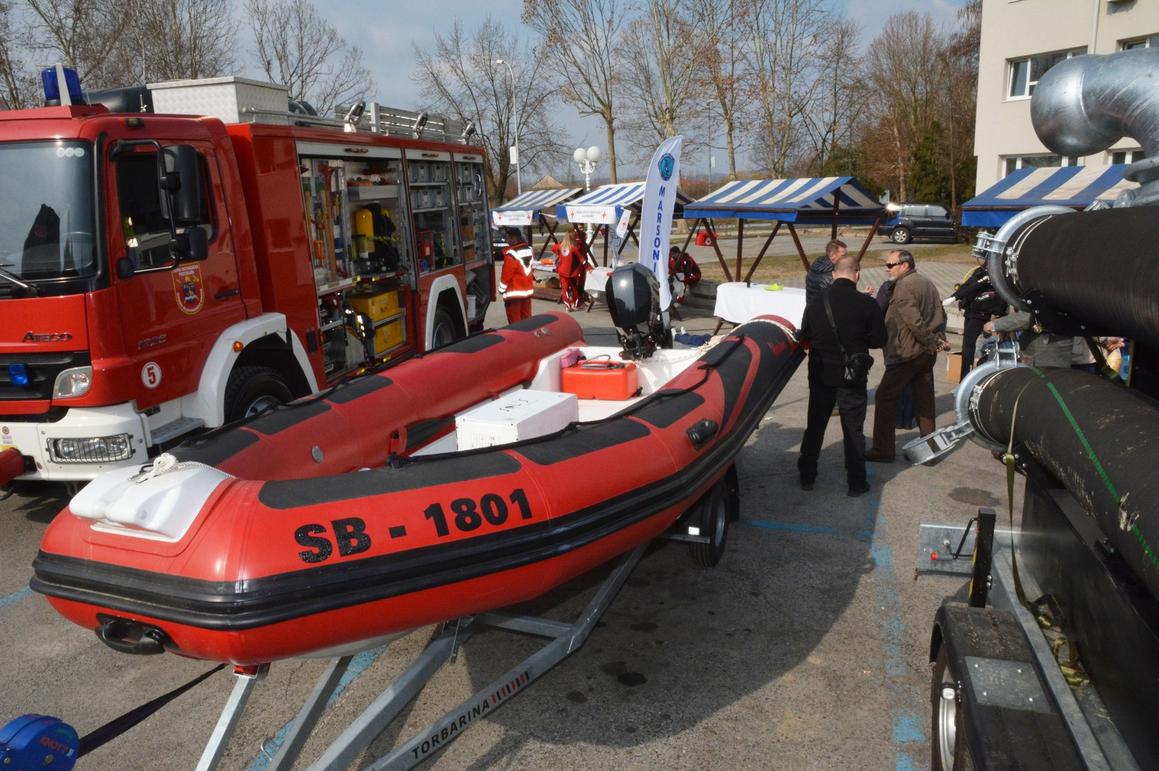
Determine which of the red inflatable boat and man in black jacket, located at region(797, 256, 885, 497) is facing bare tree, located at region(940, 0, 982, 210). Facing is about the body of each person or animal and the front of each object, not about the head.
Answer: the man in black jacket

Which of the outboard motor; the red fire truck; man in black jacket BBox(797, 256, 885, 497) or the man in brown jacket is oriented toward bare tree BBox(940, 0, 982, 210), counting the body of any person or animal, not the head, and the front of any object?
the man in black jacket

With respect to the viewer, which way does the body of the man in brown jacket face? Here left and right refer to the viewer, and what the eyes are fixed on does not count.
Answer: facing to the left of the viewer

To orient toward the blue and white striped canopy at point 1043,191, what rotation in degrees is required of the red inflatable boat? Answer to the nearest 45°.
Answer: approximately 180°

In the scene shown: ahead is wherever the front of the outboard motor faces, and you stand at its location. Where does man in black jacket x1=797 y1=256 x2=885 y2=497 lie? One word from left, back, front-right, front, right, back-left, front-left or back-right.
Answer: back-left

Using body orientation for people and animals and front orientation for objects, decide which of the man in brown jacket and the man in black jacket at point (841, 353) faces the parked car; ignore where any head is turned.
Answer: the man in black jacket

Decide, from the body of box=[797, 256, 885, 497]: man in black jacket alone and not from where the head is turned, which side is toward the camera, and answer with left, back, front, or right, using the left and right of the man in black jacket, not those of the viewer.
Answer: back

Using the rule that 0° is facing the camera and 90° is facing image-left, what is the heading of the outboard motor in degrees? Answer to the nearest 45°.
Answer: approximately 45°

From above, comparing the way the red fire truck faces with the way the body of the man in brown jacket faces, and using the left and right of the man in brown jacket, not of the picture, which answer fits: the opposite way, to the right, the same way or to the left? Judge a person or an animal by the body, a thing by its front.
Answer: to the left

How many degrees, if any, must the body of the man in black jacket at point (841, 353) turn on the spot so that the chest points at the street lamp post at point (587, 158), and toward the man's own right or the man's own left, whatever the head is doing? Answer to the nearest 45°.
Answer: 0° — they already face it
